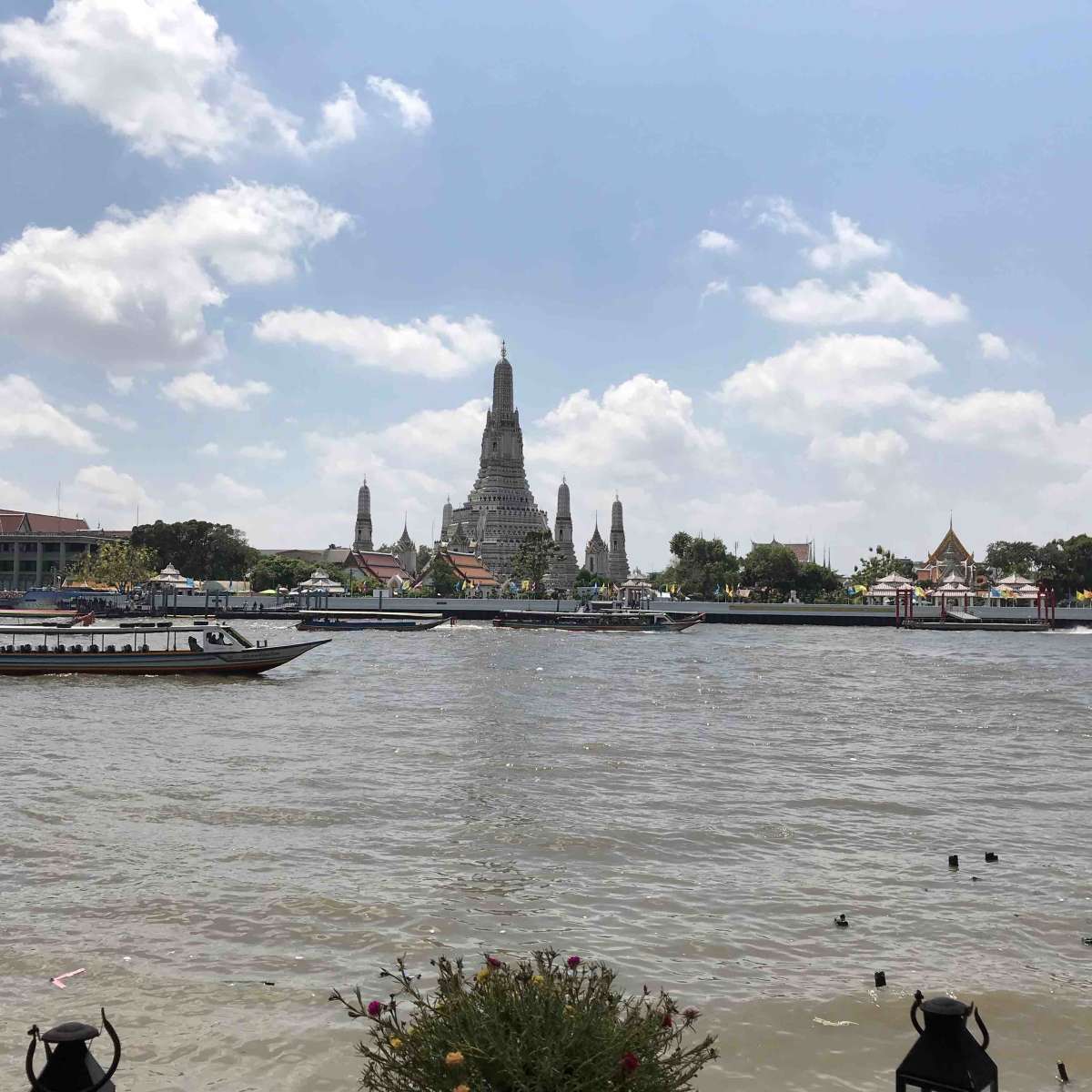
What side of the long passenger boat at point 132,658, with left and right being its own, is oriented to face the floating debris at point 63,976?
right

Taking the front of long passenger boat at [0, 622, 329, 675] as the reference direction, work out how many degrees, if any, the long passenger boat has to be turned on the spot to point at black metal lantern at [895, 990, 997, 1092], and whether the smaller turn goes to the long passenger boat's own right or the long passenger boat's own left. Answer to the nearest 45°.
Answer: approximately 90° to the long passenger boat's own right

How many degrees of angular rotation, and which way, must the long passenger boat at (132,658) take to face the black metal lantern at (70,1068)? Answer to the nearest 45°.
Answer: approximately 90° to its right

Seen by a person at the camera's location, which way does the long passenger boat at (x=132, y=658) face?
facing to the right of the viewer

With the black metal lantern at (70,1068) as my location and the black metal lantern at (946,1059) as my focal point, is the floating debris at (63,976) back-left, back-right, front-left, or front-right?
back-left
